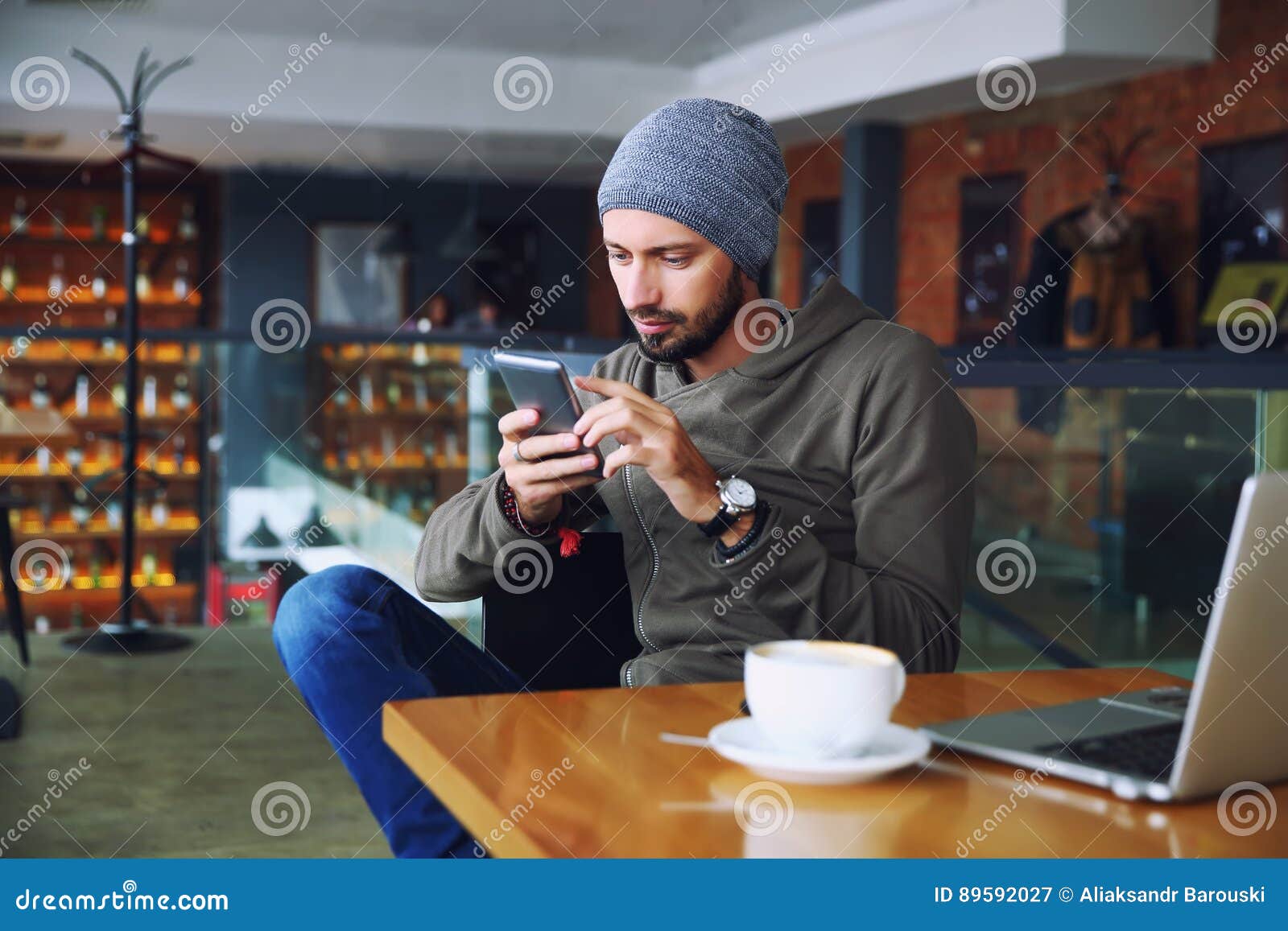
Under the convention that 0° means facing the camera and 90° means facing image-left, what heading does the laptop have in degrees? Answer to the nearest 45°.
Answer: approximately 135°

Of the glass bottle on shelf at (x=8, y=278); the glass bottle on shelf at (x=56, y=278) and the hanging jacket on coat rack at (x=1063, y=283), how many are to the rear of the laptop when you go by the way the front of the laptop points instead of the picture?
0

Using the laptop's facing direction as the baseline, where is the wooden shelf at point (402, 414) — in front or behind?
in front

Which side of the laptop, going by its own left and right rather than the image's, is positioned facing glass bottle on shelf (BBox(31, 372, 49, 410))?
front

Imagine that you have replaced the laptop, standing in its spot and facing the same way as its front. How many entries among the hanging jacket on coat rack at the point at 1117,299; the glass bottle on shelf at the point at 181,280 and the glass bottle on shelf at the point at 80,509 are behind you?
0

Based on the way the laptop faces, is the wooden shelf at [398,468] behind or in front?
in front

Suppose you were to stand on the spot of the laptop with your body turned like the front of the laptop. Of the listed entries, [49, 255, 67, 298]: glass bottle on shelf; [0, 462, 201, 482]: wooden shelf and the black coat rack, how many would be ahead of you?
3

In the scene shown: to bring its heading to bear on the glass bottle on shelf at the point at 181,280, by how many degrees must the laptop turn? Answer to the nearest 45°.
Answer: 0° — it already faces it

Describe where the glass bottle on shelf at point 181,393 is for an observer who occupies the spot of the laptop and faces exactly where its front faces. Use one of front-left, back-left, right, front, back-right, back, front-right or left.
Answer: front

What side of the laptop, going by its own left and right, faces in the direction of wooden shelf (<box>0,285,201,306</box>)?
front

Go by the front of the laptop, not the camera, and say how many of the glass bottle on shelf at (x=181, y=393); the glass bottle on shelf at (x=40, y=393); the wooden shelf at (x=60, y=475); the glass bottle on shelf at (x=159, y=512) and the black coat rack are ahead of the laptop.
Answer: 5

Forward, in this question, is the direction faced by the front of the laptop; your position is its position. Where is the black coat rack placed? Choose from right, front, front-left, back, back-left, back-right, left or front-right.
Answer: front

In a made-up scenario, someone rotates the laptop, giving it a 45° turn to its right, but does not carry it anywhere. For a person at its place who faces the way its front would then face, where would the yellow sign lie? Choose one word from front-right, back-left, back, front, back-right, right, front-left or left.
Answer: front

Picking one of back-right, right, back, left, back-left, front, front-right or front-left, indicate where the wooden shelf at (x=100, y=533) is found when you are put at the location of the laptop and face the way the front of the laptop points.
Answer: front
